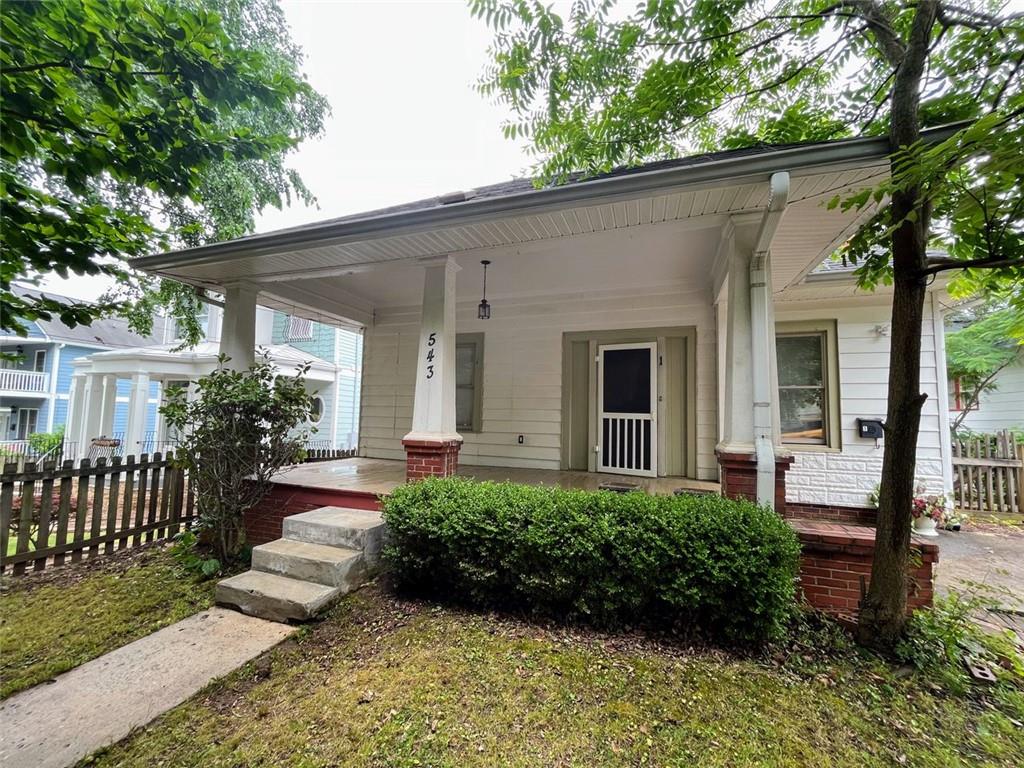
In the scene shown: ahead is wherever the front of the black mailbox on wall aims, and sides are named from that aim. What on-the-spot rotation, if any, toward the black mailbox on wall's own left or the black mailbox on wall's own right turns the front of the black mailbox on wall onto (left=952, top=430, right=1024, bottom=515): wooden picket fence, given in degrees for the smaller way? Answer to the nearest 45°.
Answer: approximately 135° to the black mailbox on wall's own left

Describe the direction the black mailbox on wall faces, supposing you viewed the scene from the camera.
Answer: facing the viewer

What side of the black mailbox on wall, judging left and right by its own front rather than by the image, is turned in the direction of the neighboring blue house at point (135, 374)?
right

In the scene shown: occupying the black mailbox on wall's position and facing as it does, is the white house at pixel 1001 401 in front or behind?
behind

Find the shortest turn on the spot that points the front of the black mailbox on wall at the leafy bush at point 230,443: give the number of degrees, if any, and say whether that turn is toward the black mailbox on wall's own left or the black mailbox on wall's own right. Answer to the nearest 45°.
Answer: approximately 45° to the black mailbox on wall's own right

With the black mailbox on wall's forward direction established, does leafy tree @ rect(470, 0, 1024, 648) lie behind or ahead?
ahead

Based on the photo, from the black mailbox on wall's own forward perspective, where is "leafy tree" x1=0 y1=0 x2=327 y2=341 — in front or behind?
in front

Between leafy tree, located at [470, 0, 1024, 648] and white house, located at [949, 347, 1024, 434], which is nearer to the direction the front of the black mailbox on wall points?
the leafy tree

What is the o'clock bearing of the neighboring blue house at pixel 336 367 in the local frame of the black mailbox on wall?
The neighboring blue house is roughly at 3 o'clock from the black mailbox on wall.

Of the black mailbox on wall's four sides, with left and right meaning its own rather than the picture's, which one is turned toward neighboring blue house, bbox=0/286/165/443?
right

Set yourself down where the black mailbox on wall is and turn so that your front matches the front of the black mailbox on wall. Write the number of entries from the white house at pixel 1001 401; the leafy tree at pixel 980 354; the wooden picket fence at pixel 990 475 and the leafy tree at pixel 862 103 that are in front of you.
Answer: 1

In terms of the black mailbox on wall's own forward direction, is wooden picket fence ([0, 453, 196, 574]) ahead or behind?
ahead
